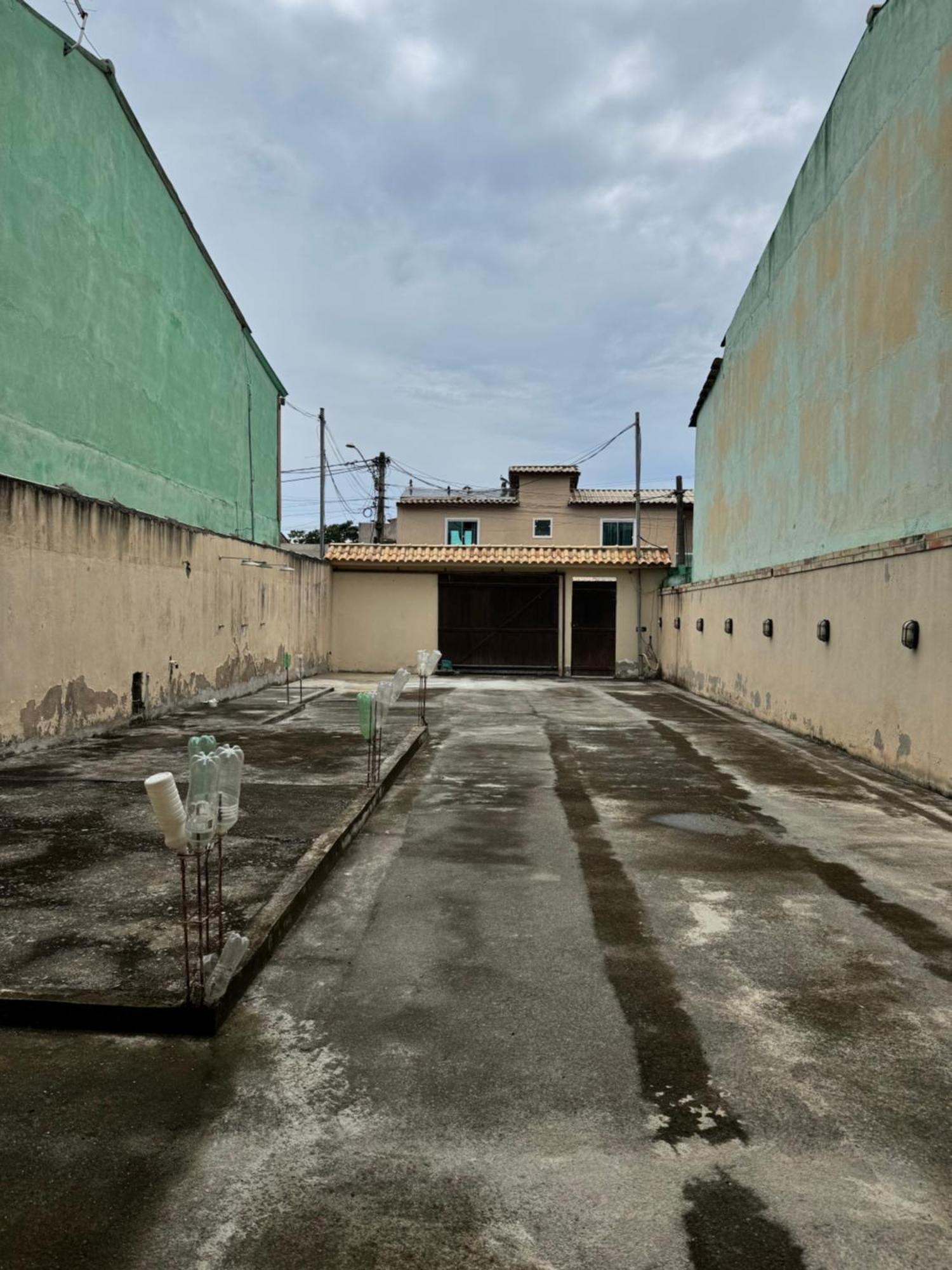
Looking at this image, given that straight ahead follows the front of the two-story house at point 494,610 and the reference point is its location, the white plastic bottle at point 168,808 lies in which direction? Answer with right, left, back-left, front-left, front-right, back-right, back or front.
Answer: front

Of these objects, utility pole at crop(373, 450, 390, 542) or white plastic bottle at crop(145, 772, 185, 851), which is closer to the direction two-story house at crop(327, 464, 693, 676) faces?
the white plastic bottle

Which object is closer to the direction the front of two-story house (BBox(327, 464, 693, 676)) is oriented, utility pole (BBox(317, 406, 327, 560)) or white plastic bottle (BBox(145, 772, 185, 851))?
the white plastic bottle

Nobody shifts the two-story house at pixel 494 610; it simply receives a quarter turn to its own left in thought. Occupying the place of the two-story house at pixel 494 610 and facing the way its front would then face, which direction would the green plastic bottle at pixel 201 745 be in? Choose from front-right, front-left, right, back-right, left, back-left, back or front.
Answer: right

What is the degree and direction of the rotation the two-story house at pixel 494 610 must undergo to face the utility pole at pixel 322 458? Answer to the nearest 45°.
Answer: approximately 90° to its right

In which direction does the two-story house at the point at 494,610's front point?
toward the camera

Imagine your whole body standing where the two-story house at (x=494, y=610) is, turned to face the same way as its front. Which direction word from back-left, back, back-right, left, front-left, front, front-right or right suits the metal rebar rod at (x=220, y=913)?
front

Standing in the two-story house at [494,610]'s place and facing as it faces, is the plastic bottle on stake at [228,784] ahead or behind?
ahead

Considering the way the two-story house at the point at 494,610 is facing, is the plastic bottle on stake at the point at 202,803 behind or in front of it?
in front
